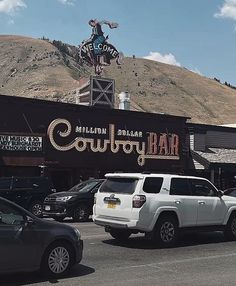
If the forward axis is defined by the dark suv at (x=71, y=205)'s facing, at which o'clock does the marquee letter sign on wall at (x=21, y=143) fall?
The marquee letter sign on wall is roughly at 4 o'clock from the dark suv.

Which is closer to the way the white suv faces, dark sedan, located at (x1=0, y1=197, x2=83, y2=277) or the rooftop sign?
the rooftop sign

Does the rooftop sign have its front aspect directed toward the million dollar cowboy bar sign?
yes

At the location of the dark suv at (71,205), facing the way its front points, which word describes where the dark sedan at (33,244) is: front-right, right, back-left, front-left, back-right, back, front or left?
front-left

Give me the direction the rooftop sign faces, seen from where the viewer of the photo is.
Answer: facing the viewer

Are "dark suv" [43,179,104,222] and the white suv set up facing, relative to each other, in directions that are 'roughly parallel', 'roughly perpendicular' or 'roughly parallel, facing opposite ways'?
roughly parallel, facing opposite ways

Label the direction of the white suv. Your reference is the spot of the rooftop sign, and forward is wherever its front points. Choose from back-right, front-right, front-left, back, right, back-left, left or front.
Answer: front

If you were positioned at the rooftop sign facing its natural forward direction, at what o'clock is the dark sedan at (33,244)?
The dark sedan is roughly at 12 o'clock from the rooftop sign.

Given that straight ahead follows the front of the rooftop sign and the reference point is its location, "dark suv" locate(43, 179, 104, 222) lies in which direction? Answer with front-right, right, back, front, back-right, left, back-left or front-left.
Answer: front

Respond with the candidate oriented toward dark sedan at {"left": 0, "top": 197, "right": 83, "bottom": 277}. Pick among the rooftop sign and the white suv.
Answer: the rooftop sign

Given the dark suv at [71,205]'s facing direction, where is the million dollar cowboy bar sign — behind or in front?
behind

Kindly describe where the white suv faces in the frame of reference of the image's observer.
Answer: facing away from the viewer and to the right of the viewer

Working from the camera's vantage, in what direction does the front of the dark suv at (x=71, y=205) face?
facing the viewer and to the left of the viewer

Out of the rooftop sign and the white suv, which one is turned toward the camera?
the rooftop sign
